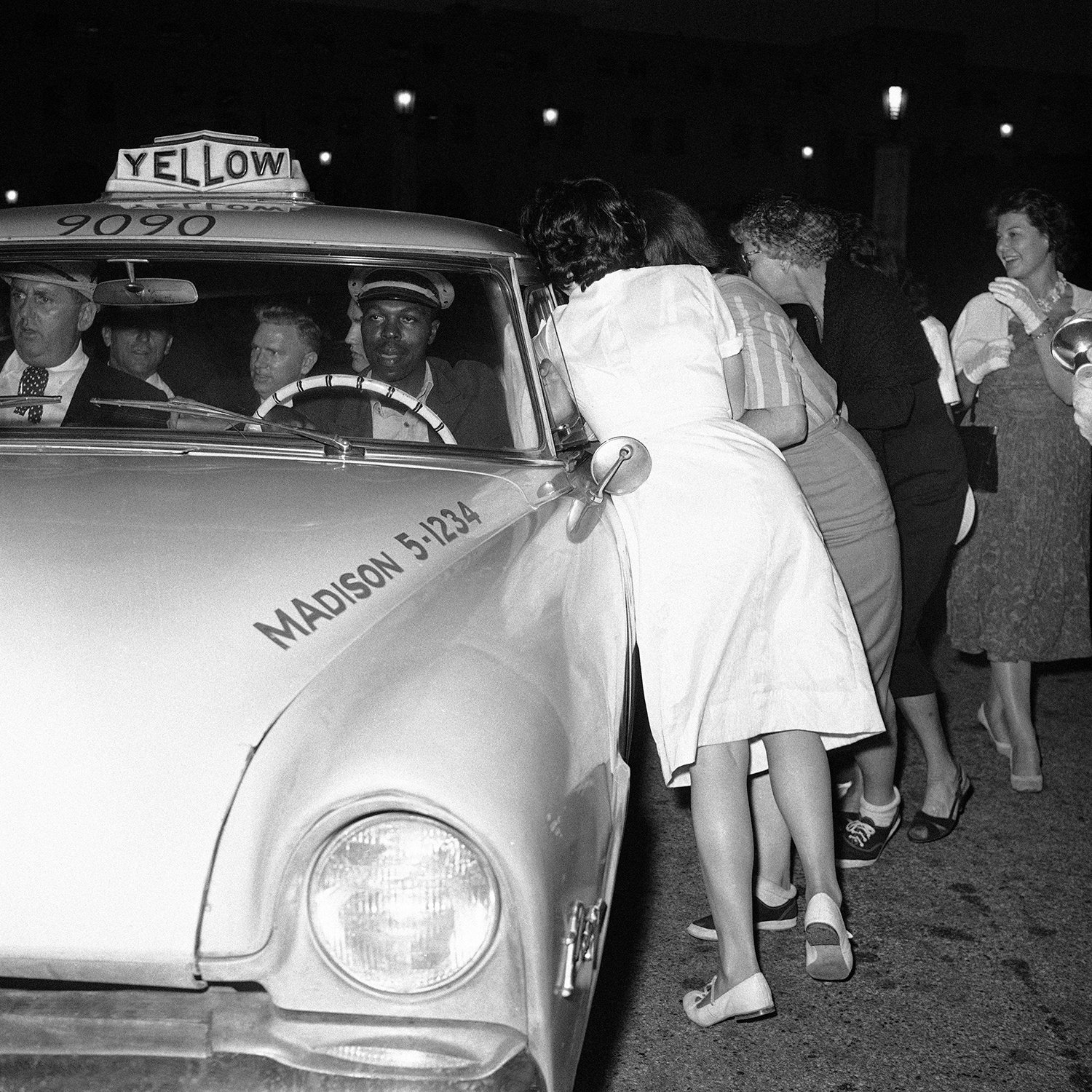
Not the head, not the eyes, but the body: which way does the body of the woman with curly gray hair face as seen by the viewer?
to the viewer's left

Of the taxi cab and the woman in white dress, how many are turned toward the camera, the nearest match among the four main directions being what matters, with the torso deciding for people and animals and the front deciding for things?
1

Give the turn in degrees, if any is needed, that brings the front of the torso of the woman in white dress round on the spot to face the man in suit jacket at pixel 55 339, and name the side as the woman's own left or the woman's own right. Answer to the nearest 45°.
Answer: approximately 45° to the woman's own left

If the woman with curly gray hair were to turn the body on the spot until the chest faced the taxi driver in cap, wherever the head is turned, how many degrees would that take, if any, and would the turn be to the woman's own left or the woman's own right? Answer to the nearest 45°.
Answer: approximately 45° to the woman's own left

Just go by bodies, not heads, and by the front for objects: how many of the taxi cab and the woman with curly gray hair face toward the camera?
1

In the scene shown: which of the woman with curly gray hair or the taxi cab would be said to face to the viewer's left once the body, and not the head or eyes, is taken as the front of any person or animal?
the woman with curly gray hair

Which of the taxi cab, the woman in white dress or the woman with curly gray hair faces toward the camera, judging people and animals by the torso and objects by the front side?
the taxi cab

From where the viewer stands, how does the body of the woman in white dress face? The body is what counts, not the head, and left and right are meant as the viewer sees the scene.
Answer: facing away from the viewer and to the left of the viewer

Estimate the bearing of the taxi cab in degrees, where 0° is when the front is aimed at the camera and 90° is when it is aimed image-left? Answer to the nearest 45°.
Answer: approximately 0°

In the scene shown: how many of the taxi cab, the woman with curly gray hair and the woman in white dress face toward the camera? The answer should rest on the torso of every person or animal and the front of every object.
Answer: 1

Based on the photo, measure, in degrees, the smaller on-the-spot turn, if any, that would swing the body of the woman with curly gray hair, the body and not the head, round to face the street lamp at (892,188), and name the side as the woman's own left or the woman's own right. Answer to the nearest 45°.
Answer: approximately 90° to the woman's own right
